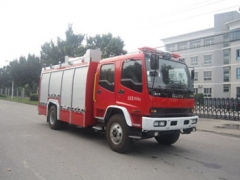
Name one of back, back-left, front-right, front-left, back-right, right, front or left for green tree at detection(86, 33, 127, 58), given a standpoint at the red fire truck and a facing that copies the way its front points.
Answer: back-left

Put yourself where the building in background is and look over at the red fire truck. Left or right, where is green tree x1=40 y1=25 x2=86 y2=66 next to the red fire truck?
right

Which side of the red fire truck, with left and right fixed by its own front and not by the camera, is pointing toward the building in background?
left

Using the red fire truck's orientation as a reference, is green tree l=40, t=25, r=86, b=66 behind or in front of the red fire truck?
behind

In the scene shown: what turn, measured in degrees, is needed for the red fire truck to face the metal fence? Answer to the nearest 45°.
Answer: approximately 90° to its left

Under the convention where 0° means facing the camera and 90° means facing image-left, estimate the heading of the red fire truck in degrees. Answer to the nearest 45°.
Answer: approximately 315°
